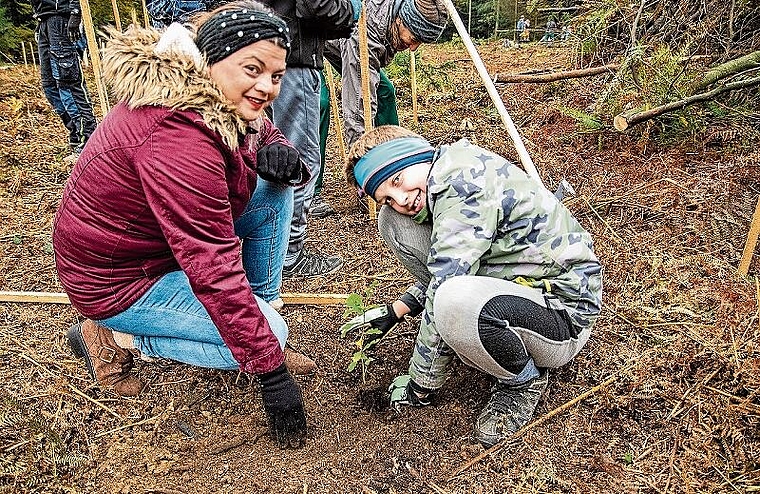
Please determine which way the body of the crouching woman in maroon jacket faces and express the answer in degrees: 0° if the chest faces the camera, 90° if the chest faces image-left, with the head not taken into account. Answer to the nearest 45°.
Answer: approximately 270°

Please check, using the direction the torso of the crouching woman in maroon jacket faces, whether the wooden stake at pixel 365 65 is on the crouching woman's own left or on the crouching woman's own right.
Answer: on the crouching woman's own left

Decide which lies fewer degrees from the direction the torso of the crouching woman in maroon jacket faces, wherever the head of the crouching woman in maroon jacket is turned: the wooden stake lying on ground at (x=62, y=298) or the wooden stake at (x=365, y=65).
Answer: the wooden stake at (x=365, y=65)

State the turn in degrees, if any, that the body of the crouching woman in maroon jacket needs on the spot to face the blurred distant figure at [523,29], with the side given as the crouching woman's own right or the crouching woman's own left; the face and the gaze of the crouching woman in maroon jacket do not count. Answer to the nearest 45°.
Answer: approximately 45° to the crouching woman's own left
